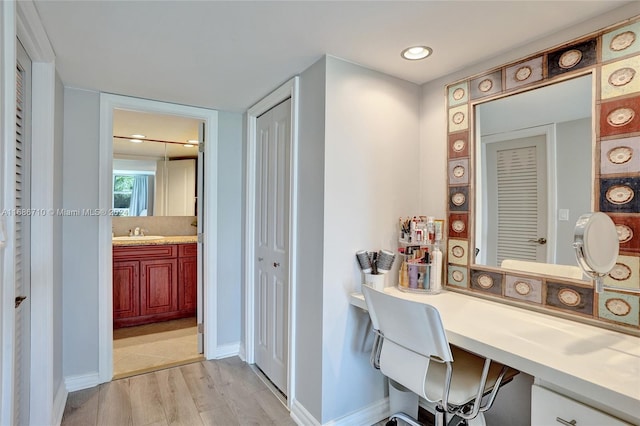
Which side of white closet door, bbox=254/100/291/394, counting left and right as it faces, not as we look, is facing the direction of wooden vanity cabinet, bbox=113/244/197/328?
right

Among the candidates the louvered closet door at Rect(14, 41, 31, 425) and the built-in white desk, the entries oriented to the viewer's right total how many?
1

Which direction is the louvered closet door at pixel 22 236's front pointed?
to the viewer's right

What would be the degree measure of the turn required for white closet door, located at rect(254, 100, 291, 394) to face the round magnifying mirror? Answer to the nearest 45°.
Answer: approximately 90° to its left

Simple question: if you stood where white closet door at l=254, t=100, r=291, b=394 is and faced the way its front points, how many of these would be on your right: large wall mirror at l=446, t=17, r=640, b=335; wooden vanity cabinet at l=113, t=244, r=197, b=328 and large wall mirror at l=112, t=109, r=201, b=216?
2

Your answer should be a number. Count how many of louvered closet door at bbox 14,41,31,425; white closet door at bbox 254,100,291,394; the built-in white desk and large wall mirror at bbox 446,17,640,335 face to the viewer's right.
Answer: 1

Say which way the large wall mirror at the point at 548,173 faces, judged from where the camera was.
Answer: facing the viewer and to the left of the viewer

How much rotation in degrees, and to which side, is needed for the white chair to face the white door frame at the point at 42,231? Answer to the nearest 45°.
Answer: approximately 135° to its left

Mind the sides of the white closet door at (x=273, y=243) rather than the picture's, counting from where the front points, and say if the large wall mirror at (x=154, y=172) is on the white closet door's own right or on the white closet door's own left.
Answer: on the white closet door's own right

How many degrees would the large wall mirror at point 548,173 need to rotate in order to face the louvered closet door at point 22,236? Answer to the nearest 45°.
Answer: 0° — it already faces it

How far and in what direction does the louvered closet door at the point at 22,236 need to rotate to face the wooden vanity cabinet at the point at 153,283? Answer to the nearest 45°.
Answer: approximately 45° to its left

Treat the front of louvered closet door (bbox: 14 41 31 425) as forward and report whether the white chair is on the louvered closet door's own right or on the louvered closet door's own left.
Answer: on the louvered closet door's own right

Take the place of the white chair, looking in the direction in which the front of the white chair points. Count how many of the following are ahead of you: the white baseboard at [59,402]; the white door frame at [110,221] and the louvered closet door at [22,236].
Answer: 0

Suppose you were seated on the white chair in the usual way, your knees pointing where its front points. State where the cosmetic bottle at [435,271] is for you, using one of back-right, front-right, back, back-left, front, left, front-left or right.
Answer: front-left

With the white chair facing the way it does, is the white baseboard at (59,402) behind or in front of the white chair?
behind
